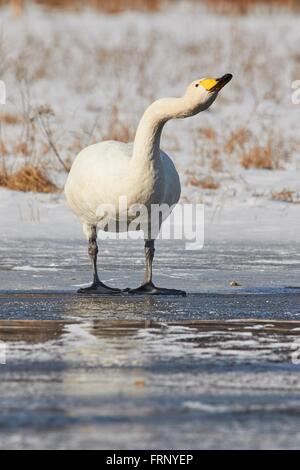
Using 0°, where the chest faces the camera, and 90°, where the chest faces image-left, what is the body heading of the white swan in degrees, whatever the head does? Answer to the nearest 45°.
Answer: approximately 315°
